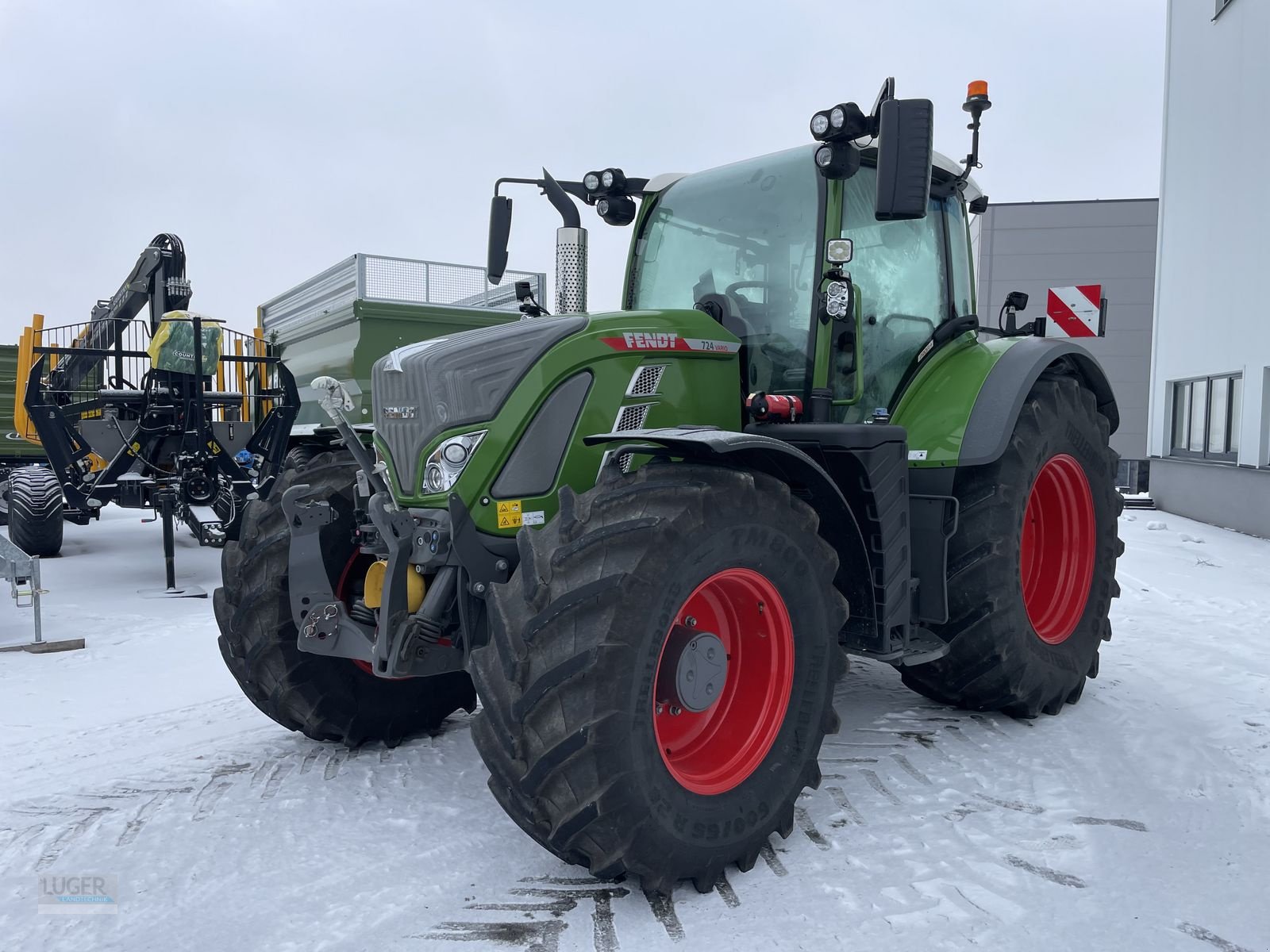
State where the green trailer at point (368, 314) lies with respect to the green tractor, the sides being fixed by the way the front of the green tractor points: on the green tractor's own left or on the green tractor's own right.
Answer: on the green tractor's own right

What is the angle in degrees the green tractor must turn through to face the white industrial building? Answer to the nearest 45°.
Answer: approximately 180°

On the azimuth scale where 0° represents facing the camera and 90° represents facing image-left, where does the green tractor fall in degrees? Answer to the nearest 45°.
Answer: approximately 45°

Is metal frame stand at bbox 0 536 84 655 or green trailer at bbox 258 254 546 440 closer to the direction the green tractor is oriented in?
the metal frame stand

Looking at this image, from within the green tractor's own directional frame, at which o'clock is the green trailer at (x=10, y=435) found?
The green trailer is roughly at 3 o'clock from the green tractor.

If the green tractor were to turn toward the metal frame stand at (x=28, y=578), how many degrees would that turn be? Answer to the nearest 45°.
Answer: approximately 90° to its right

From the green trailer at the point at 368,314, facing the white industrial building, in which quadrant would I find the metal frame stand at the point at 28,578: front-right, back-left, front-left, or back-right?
back-right

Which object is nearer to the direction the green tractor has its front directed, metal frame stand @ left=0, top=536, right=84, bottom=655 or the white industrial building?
the metal frame stand
